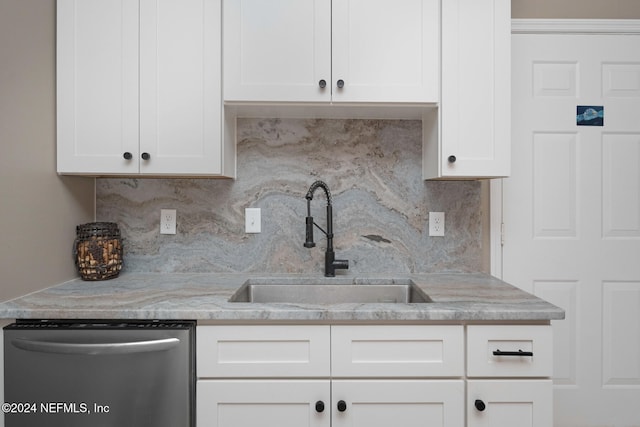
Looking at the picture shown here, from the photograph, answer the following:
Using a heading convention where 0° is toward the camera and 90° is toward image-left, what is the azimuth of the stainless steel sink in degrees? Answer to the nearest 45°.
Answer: approximately 0°

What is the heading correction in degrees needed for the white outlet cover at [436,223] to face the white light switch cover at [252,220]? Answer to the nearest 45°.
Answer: approximately 90° to its right

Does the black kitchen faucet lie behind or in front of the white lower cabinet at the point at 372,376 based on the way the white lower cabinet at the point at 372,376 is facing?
behind
